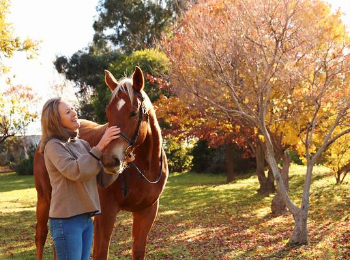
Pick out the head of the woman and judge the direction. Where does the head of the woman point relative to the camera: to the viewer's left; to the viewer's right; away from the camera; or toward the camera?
to the viewer's right

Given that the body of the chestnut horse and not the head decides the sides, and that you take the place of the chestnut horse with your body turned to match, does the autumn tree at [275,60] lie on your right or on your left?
on your left

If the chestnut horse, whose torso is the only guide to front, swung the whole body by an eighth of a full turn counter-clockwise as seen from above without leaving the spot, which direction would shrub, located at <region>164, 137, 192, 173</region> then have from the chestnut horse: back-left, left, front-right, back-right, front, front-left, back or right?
left

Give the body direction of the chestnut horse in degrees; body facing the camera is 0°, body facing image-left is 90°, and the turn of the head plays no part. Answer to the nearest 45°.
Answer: approximately 315°

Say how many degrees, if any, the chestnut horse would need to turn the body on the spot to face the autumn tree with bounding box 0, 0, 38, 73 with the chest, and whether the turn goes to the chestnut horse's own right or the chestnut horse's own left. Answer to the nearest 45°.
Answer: approximately 135° to the chestnut horse's own left
